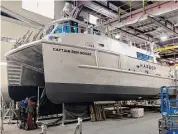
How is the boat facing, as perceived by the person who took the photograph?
facing the viewer and to the left of the viewer
